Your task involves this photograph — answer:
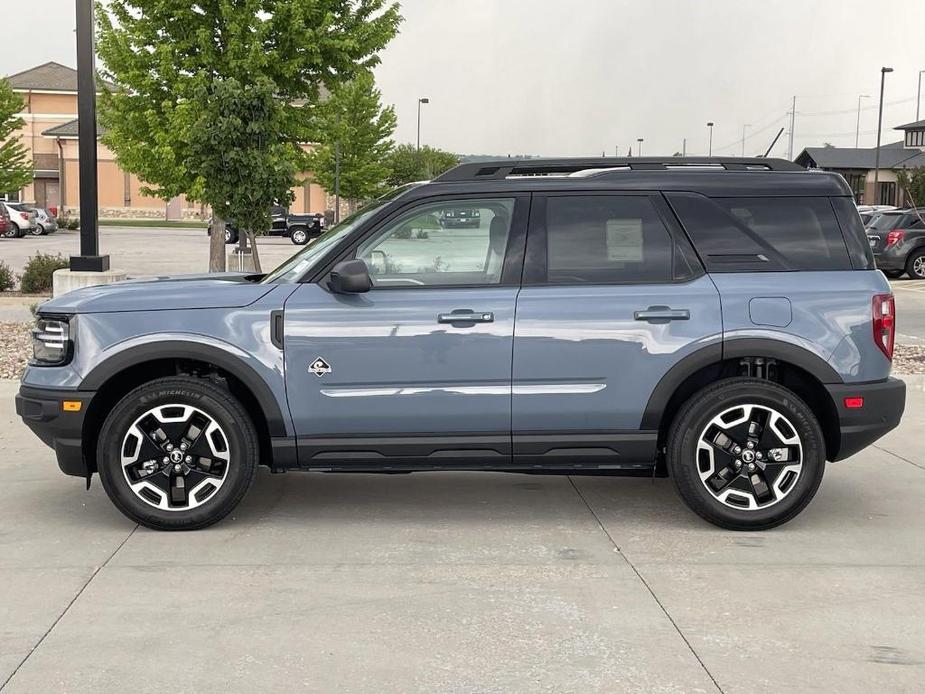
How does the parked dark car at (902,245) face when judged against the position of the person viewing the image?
facing away from the viewer and to the right of the viewer

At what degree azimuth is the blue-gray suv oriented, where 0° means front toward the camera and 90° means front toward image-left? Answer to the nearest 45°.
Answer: approximately 90°

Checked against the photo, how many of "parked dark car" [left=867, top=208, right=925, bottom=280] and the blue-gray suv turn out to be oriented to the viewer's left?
1

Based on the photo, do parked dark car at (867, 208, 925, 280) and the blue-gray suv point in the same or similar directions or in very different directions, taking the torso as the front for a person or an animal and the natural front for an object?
very different directions

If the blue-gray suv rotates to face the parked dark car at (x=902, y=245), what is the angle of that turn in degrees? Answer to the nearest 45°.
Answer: approximately 135° to its right

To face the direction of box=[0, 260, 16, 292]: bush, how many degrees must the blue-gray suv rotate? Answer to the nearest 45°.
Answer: approximately 45° to its right

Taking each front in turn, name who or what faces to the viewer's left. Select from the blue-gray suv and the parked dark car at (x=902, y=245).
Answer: the blue-gray suv

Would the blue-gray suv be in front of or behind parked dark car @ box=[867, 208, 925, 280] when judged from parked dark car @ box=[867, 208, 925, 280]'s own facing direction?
behind
